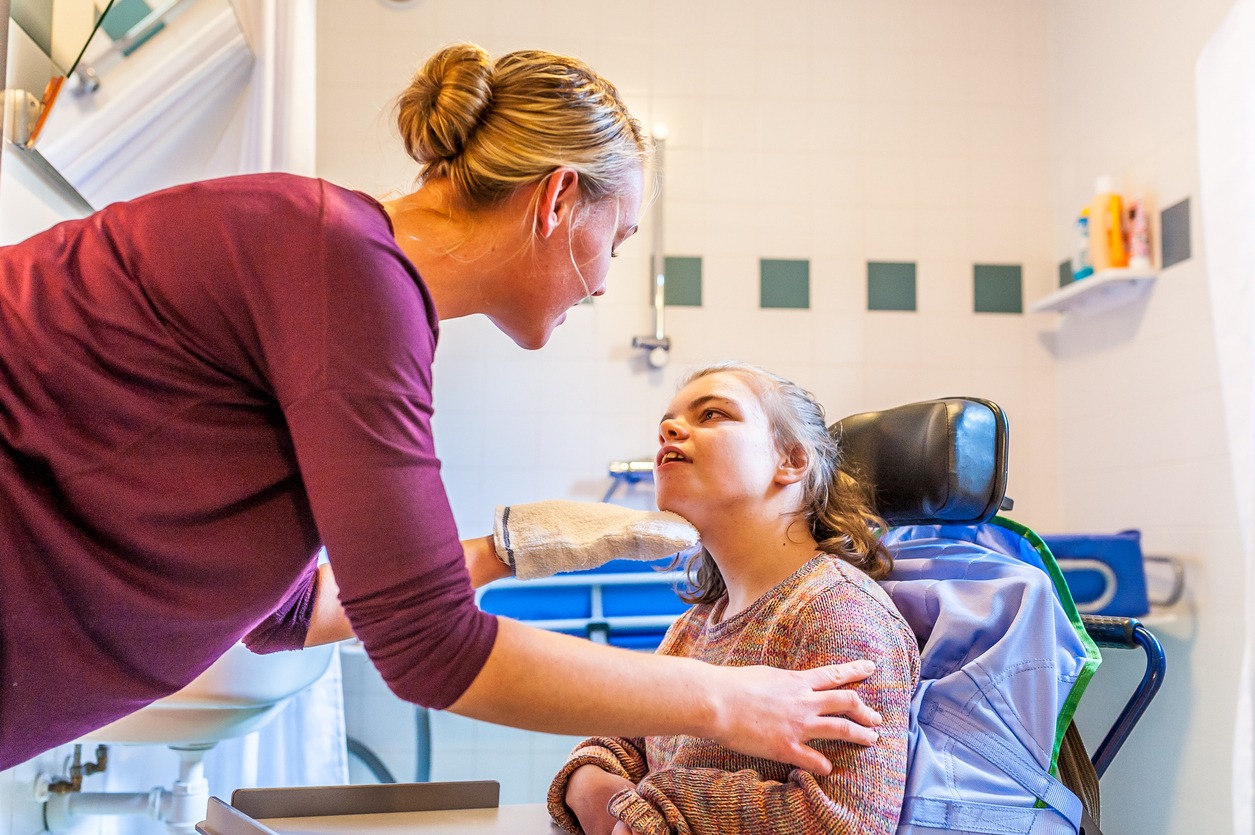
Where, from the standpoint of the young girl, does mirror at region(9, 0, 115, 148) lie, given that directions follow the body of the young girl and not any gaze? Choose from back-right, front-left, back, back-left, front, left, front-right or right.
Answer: front-right

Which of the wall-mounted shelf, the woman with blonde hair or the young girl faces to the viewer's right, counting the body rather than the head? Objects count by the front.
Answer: the woman with blonde hair

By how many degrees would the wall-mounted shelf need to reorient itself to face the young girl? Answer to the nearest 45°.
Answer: approximately 45° to its left

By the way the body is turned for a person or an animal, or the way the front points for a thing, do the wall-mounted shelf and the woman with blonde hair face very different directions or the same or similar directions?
very different directions

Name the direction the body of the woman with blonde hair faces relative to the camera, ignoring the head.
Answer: to the viewer's right

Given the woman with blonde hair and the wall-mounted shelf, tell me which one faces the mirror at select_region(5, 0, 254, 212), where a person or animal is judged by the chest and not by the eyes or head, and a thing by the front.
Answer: the wall-mounted shelf

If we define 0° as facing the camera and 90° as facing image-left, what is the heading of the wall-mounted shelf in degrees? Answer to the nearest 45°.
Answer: approximately 45°

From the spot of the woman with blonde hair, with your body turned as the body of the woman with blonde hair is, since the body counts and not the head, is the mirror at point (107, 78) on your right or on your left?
on your left

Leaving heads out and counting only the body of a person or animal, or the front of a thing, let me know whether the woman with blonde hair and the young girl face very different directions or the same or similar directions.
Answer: very different directions

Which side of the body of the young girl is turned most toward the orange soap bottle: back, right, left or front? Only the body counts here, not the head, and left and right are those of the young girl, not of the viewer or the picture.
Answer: back
